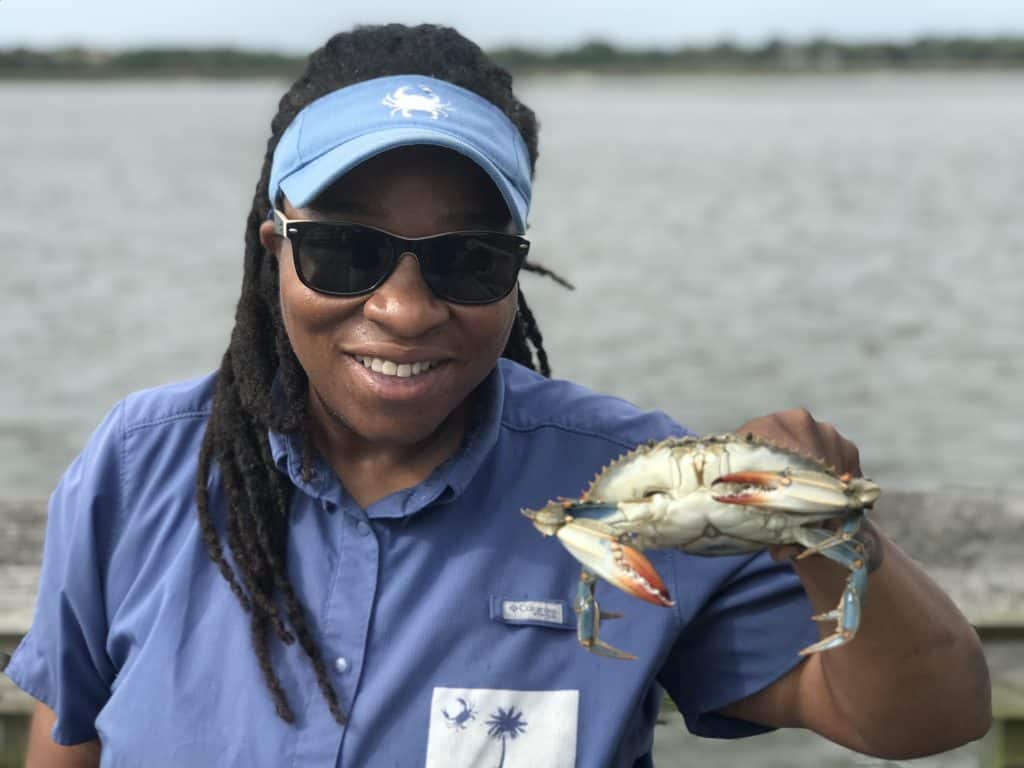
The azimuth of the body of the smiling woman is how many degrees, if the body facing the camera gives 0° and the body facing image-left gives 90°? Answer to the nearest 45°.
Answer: approximately 0°
